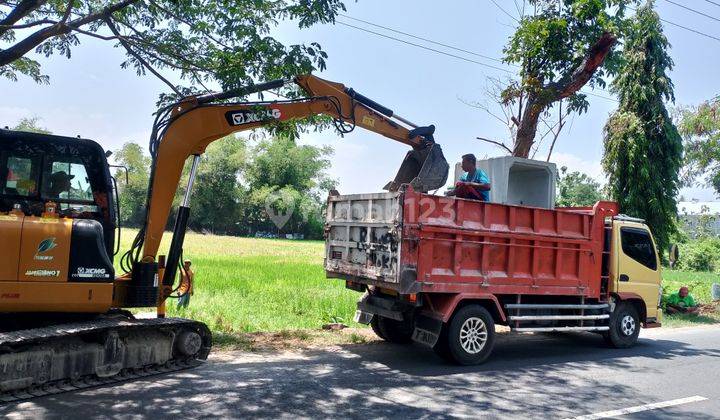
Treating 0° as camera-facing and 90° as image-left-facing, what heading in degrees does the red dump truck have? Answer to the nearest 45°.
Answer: approximately 225°

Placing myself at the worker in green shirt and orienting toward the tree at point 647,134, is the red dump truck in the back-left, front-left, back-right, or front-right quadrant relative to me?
back-left

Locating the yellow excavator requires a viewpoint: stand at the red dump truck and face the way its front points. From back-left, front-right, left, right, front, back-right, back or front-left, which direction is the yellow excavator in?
back
